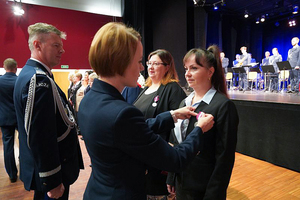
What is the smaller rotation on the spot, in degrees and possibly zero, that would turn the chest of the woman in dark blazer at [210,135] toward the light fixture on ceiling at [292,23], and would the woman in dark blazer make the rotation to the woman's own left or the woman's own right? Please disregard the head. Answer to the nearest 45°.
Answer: approximately 135° to the woman's own right

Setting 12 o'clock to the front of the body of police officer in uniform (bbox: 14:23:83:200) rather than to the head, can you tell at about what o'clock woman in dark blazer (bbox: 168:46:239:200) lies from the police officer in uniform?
The woman in dark blazer is roughly at 1 o'clock from the police officer in uniform.

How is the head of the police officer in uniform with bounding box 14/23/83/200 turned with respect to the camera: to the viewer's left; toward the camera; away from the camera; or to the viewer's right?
to the viewer's right

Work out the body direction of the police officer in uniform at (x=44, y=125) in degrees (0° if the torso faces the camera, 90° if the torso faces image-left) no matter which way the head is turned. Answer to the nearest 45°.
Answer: approximately 270°

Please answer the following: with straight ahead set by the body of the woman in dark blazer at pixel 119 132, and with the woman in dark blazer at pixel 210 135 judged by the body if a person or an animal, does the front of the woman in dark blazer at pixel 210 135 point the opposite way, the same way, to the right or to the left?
the opposite way

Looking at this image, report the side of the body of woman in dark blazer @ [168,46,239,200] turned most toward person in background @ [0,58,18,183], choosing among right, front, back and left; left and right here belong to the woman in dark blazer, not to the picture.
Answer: right

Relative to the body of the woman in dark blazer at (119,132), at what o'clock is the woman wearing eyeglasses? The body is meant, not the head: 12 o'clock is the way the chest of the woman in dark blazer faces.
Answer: The woman wearing eyeglasses is roughly at 11 o'clock from the woman in dark blazer.

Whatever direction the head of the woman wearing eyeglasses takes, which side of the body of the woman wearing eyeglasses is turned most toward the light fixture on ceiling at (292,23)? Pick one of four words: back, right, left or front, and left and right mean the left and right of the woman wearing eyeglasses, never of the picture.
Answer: back

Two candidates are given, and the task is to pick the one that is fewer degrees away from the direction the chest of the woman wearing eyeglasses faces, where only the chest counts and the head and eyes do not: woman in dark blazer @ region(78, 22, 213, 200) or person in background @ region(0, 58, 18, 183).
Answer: the woman in dark blazer

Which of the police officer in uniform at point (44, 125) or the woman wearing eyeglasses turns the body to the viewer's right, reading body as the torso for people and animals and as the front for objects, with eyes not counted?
the police officer in uniform

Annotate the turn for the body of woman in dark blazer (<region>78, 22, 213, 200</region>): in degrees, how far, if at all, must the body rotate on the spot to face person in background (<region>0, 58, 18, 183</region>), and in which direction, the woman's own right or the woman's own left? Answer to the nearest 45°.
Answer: approximately 90° to the woman's own left

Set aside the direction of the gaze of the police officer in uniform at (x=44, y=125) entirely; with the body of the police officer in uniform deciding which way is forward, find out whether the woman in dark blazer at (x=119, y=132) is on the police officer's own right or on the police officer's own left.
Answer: on the police officer's own right

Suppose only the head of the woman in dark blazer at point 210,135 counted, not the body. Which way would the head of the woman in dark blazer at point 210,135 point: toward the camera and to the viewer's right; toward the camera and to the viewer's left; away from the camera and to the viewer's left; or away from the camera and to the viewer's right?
toward the camera and to the viewer's left

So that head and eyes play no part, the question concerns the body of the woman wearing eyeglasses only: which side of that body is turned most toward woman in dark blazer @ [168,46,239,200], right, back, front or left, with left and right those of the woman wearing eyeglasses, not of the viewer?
left

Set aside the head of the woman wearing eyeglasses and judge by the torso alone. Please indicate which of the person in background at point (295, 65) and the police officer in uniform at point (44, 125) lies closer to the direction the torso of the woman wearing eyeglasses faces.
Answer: the police officer in uniform

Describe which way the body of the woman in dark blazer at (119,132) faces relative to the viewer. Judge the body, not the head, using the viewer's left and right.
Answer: facing away from the viewer and to the right of the viewer
